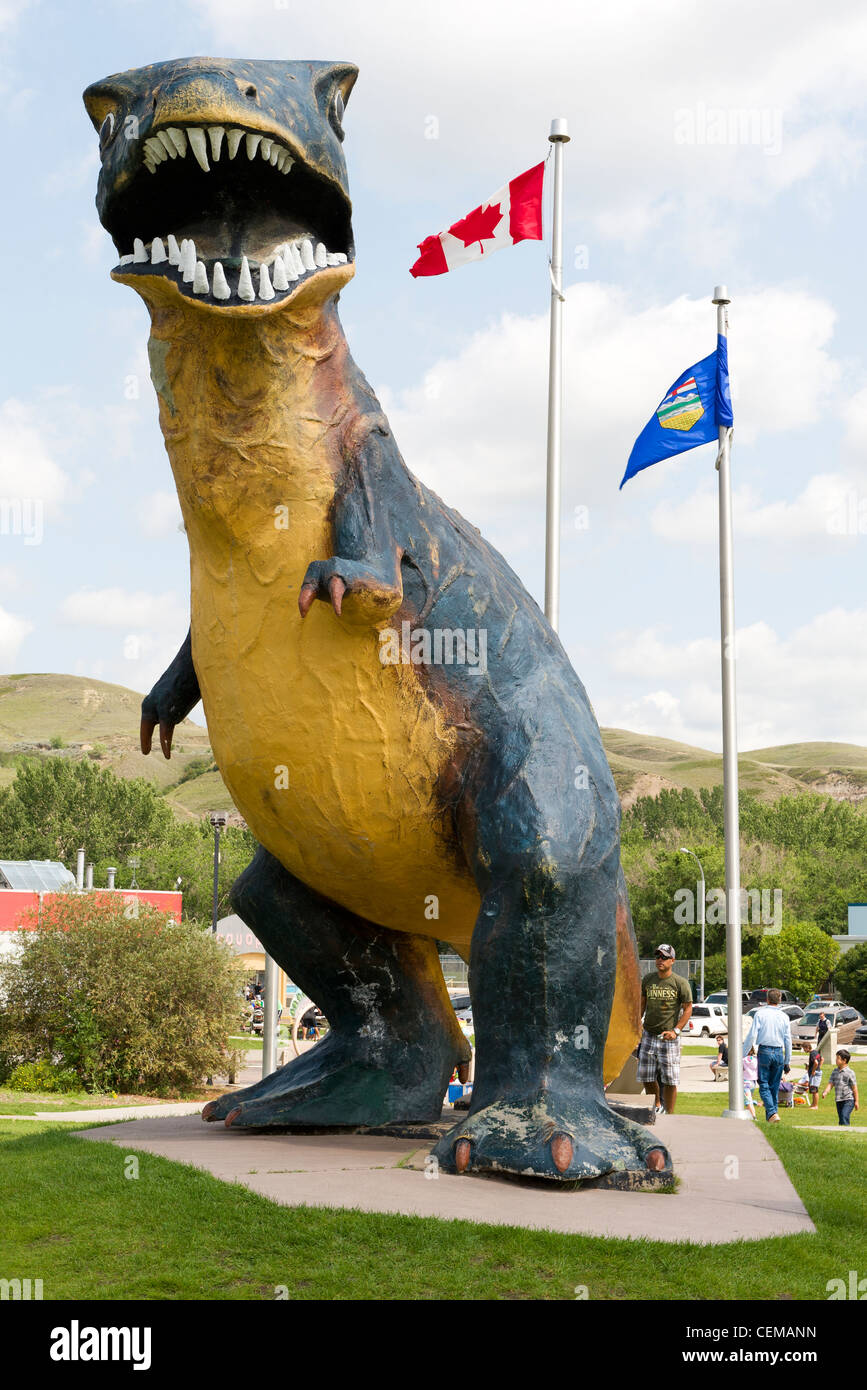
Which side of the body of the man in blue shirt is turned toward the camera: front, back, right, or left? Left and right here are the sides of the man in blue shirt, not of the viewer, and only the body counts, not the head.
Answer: back

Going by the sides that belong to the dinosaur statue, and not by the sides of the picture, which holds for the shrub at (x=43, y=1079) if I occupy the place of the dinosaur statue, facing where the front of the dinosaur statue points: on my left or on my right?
on my right

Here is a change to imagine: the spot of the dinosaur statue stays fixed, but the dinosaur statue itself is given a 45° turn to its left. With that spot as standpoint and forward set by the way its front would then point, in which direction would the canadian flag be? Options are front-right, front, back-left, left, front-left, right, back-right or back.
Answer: back

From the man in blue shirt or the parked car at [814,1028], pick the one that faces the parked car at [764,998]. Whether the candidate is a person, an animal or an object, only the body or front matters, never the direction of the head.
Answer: the man in blue shirt

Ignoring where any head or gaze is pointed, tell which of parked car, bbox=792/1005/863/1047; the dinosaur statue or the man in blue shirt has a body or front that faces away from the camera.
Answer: the man in blue shirt

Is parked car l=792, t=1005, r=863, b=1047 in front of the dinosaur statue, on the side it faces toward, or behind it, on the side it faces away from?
behind

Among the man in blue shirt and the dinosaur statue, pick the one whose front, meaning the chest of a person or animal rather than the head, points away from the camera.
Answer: the man in blue shirt
